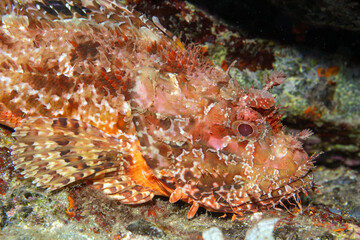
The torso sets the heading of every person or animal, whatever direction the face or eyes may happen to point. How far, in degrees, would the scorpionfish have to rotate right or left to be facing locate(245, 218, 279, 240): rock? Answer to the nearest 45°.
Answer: approximately 45° to its right

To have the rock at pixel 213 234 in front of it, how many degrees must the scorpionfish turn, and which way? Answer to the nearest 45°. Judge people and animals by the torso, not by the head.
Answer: approximately 45° to its right

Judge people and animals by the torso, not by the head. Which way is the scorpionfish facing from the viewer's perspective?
to the viewer's right
